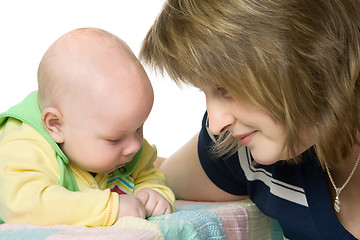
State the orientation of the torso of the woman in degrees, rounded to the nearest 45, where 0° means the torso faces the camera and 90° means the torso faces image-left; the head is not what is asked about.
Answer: approximately 45°
